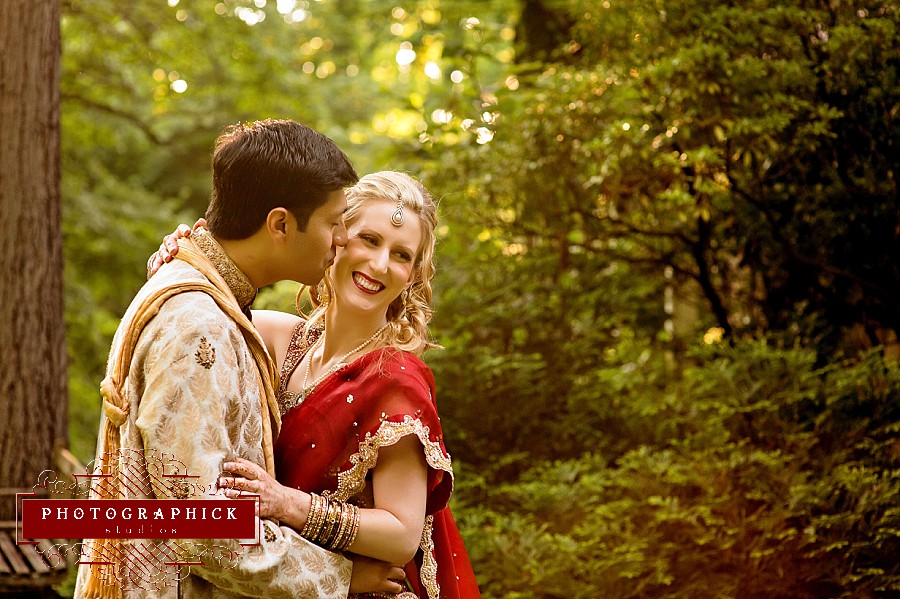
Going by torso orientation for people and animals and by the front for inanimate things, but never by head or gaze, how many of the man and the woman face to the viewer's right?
1

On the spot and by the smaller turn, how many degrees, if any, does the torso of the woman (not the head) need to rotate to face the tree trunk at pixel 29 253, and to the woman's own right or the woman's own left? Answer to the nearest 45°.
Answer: approximately 90° to the woman's own right

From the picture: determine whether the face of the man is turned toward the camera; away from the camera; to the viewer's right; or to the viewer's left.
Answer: to the viewer's right

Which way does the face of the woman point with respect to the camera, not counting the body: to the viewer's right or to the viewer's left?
to the viewer's left

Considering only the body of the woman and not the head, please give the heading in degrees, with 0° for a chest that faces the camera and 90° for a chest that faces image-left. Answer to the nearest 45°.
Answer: approximately 45°

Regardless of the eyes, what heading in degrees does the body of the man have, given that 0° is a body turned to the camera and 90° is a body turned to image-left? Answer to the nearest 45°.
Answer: approximately 270°
